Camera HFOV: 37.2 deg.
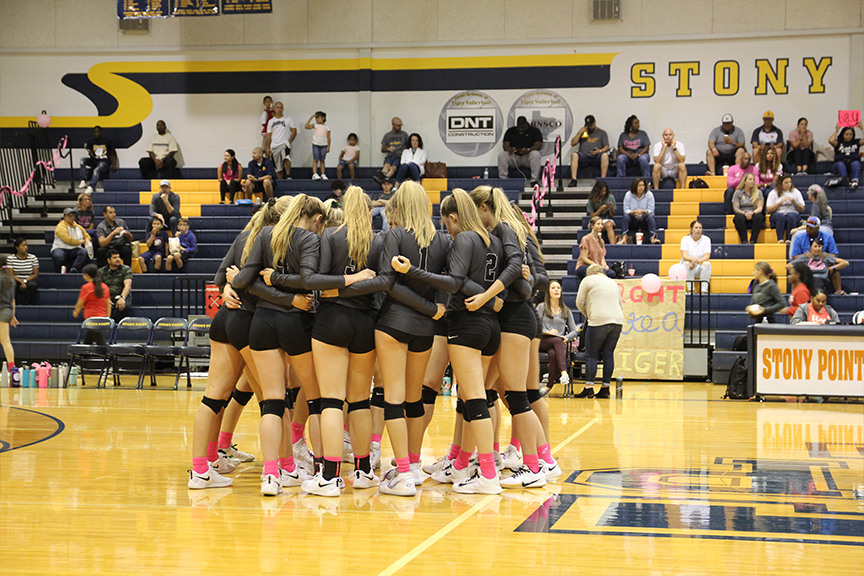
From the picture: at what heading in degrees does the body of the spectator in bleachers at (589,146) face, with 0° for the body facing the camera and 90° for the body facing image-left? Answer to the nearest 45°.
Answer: approximately 0°

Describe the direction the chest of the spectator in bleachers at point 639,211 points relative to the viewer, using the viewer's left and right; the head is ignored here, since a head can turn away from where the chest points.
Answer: facing the viewer

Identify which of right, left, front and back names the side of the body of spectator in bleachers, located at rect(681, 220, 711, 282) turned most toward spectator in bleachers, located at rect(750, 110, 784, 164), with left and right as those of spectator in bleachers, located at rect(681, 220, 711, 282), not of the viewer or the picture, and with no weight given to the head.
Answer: back

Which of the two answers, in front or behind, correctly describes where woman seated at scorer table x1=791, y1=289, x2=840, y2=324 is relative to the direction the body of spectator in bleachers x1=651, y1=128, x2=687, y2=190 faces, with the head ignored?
in front

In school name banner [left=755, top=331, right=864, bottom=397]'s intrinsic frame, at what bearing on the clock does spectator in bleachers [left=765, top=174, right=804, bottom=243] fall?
The spectator in bleachers is roughly at 6 o'clock from the school name banner.

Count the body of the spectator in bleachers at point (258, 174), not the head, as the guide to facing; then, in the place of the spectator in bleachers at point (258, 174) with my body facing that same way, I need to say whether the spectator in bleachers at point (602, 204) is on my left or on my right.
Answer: on my left

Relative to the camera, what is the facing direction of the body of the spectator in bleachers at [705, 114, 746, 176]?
toward the camera

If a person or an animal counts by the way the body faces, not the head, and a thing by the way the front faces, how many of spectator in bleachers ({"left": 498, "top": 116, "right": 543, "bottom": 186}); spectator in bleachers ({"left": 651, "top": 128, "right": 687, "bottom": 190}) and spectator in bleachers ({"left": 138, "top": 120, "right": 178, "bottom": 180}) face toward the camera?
3

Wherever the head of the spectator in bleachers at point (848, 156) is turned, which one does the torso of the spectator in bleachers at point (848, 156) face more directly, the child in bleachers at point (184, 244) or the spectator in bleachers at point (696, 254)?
the spectator in bleachers

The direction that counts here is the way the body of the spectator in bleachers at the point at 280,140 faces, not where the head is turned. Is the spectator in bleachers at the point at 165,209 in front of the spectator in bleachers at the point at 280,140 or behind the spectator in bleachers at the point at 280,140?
in front

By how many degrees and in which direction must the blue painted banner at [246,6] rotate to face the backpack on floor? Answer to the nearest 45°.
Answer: approximately 45° to its left

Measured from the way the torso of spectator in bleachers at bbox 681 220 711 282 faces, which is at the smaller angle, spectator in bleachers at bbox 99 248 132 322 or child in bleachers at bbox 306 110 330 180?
the spectator in bleachers

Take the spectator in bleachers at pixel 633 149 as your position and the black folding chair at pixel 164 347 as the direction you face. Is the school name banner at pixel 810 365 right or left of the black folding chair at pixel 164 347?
left

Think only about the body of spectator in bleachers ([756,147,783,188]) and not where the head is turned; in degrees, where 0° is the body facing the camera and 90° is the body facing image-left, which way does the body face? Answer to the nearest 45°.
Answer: approximately 0°
